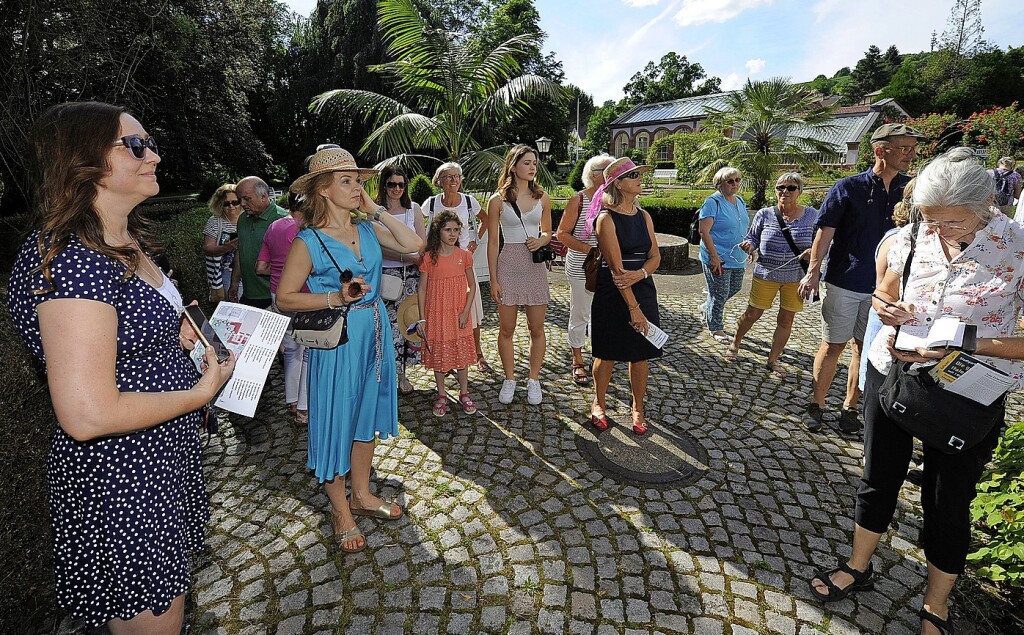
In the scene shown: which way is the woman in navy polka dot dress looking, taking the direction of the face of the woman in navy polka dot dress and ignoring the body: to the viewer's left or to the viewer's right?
to the viewer's right

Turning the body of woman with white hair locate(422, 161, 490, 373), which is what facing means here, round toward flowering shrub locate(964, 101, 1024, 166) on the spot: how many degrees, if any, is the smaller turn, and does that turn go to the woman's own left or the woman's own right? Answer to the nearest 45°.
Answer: approximately 135° to the woman's own left

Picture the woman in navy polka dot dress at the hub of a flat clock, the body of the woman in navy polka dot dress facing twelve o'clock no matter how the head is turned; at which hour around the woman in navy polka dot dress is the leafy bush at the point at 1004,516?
The leafy bush is roughly at 1 o'clock from the woman in navy polka dot dress.

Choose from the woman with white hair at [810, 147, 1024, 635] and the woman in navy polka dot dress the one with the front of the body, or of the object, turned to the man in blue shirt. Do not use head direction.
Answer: the woman in navy polka dot dress

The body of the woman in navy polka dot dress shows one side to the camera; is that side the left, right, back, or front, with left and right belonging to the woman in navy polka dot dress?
right

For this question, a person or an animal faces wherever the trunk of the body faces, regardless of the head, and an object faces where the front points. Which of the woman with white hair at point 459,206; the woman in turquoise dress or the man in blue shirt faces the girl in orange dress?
the woman with white hair

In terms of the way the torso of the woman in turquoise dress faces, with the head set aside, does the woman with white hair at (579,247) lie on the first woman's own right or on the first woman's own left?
on the first woman's own left
